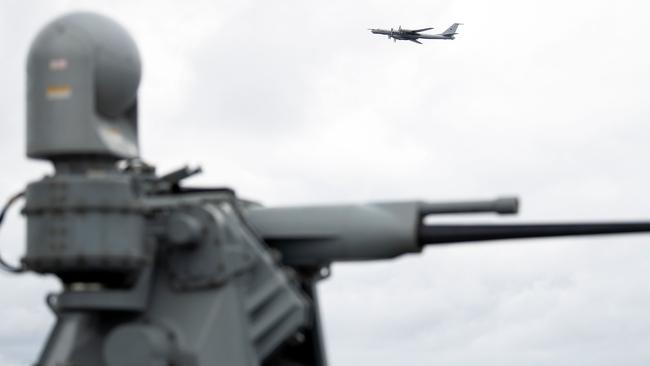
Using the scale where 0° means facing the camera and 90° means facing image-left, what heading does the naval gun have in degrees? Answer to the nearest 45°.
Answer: approximately 270°
